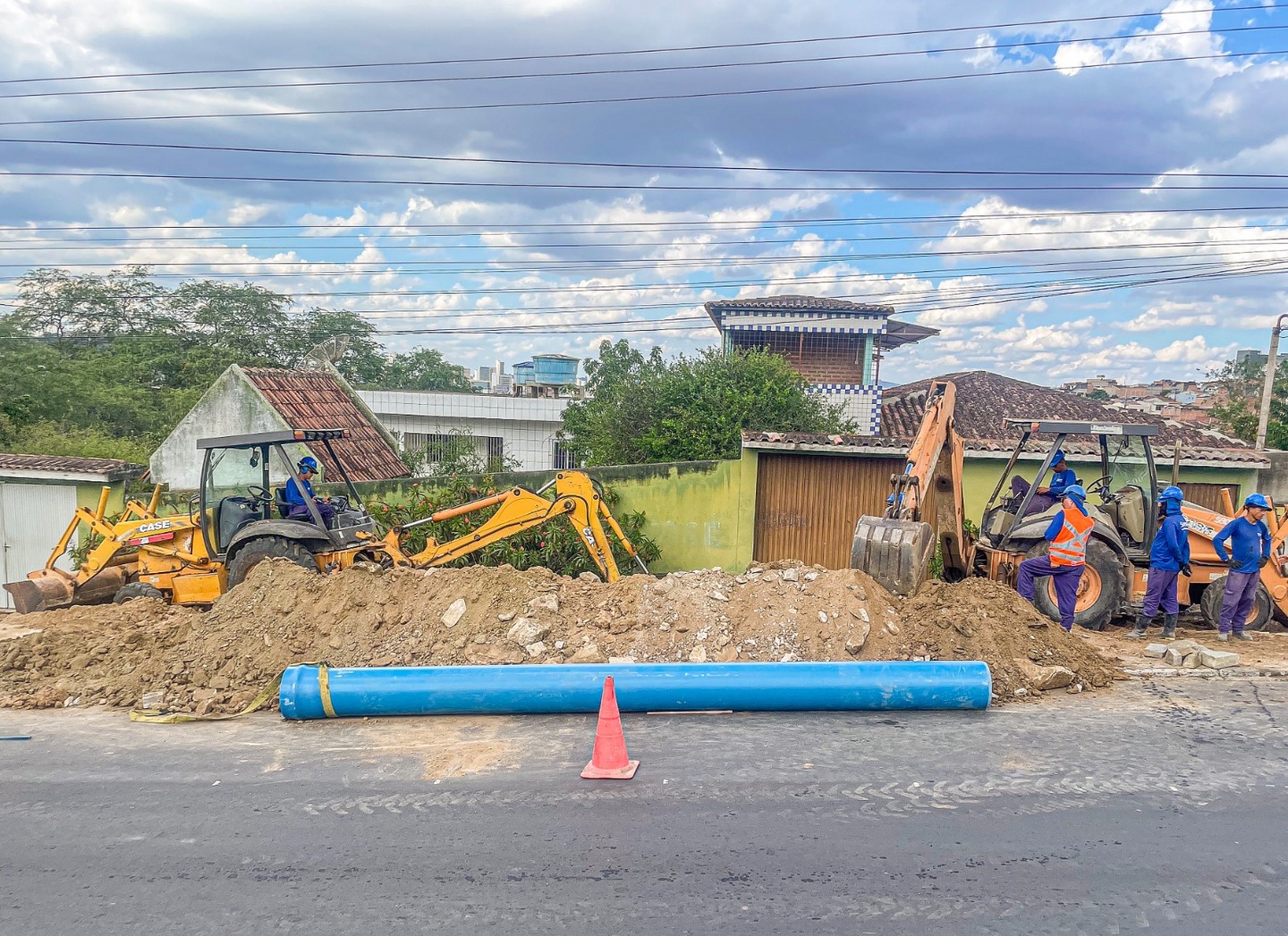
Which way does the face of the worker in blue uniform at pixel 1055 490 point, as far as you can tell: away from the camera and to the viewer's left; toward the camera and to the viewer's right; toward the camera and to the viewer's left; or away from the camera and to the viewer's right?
toward the camera and to the viewer's left

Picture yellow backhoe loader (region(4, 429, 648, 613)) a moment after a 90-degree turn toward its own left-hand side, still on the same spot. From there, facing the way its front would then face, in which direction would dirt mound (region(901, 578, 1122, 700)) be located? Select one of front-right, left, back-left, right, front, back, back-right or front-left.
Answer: front-left

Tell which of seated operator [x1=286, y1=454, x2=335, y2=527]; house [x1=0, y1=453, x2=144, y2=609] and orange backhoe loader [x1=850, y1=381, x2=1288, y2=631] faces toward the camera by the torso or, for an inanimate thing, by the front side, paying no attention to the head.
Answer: the house

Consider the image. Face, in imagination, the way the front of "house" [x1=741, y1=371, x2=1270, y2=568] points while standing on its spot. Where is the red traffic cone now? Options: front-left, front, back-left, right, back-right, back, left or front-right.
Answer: front

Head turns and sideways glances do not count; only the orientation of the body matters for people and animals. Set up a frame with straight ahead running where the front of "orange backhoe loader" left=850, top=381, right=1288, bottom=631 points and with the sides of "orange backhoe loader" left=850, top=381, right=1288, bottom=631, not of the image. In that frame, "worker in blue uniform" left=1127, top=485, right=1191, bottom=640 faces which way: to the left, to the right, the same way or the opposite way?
the opposite way

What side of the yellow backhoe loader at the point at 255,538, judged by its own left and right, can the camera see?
left

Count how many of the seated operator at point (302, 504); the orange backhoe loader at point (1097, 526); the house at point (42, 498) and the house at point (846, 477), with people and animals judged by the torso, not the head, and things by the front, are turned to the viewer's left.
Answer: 0

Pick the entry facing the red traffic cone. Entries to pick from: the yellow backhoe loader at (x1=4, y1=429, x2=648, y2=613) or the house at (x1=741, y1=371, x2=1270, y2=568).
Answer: the house

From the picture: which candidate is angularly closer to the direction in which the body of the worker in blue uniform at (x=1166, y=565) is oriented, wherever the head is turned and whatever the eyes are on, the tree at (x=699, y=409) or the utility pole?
the tree

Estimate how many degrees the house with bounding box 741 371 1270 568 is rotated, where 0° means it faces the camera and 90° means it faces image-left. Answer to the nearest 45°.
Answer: approximately 0°

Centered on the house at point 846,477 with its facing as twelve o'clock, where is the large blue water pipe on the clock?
The large blue water pipe is roughly at 12 o'clock from the house.

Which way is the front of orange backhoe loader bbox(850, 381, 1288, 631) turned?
to the viewer's right

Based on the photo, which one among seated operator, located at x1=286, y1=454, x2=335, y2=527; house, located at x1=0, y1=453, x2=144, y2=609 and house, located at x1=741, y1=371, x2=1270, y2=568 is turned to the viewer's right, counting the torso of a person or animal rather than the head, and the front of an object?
the seated operator

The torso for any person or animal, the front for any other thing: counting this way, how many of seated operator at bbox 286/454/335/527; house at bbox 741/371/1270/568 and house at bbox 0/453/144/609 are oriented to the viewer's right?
1

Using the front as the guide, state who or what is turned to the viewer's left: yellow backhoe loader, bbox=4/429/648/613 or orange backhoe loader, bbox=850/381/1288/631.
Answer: yellow backhoe loader, bbox=4/429/648/613

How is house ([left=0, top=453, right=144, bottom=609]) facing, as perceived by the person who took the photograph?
facing the viewer

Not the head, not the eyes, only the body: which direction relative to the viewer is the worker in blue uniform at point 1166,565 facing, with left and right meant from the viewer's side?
facing to the left of the viewer

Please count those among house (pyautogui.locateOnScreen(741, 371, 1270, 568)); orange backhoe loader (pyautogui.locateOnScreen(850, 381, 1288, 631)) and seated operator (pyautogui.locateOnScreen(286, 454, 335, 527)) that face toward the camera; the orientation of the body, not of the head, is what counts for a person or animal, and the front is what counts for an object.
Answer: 1

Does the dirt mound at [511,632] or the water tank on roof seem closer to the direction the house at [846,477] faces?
the dirt mound

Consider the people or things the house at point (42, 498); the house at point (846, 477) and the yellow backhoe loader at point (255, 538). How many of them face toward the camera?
2
